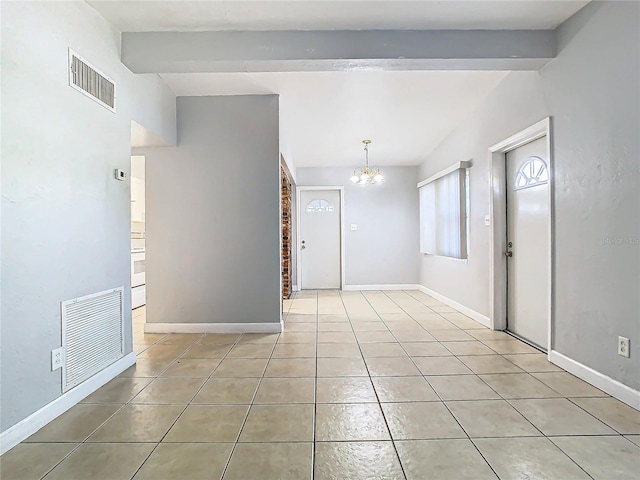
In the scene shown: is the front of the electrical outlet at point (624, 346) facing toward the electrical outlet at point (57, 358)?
yes

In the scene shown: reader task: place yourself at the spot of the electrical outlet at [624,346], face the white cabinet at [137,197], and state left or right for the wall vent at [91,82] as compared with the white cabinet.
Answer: left

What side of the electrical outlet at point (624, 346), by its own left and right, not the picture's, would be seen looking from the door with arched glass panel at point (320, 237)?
right

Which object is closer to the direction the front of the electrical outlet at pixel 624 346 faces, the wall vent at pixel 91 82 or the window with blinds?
the wall vent

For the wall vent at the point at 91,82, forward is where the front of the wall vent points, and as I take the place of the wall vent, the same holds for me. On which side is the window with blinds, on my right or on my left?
on my left

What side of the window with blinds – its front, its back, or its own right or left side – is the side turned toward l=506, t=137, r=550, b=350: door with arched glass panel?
left

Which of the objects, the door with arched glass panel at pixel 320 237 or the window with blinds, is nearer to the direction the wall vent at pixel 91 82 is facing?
the window with blinds

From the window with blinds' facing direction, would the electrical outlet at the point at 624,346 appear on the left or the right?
on its left

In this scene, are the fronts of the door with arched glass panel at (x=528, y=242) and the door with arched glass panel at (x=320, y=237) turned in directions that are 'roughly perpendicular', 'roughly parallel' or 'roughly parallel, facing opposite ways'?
roughly perpendicular

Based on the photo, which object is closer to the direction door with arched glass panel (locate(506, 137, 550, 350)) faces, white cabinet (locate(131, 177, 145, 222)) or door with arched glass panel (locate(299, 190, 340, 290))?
the white cabinet

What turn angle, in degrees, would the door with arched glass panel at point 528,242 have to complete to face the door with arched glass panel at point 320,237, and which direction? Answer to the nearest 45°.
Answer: approximately 90° to its right
